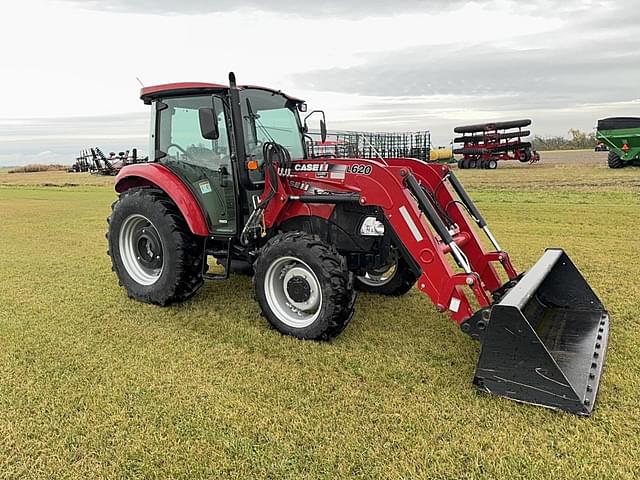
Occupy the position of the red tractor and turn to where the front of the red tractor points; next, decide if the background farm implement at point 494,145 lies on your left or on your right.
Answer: on your left

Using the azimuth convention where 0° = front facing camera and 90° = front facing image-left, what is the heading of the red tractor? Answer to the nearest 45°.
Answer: approximately 315°

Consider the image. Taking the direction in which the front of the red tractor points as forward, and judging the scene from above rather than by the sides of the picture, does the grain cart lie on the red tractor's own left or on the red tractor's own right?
on the red tractor's own left
